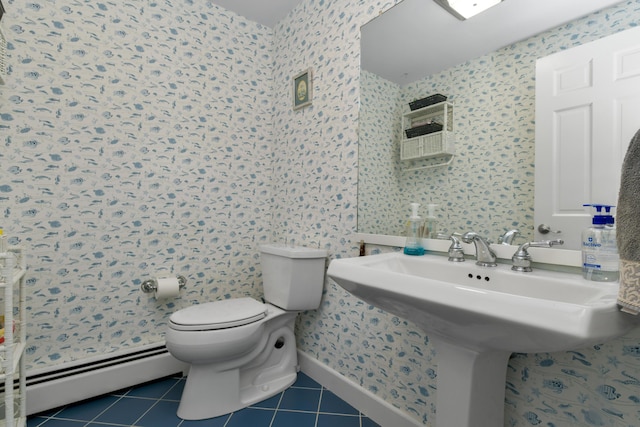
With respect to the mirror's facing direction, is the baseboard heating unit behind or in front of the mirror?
in front

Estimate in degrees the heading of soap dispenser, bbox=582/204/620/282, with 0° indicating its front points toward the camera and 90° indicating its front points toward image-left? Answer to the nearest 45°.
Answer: approximately 45°

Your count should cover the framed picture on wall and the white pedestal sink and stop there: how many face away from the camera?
0

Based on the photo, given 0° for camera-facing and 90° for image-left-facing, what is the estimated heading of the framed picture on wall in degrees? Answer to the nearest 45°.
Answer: approximately 45°

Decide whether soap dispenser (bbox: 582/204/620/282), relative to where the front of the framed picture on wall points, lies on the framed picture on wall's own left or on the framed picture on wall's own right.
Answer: on the framed picture on wall's own left
